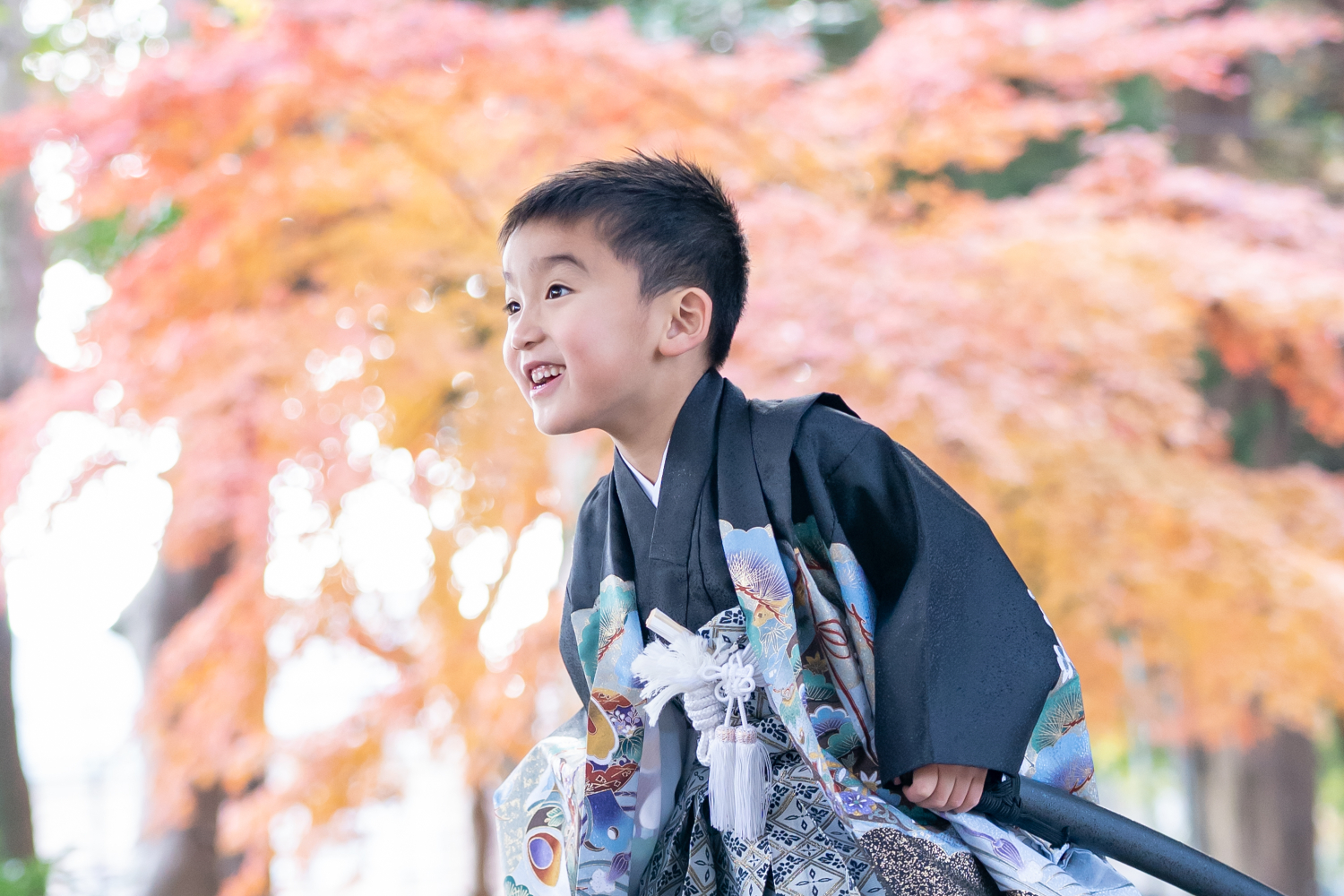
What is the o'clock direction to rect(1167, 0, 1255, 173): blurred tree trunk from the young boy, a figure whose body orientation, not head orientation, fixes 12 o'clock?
The blurred tree trunk is roughly at 5 o'clock from the young boy.

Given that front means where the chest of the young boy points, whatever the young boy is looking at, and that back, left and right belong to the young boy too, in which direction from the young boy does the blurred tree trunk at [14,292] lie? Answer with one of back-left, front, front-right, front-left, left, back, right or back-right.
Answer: right

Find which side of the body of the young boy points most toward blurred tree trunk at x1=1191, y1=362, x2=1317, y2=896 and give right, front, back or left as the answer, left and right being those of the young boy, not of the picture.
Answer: back

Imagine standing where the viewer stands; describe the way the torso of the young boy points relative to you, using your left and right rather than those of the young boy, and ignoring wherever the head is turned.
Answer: facing the viewer and to the left of the viewer

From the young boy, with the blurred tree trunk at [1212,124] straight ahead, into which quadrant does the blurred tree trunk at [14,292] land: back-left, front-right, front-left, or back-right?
front-left

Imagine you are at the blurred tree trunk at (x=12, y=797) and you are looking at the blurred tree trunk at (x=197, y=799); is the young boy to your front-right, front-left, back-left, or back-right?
front-right
